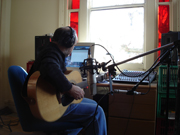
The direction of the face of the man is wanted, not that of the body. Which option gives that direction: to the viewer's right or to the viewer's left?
to the viewer's right

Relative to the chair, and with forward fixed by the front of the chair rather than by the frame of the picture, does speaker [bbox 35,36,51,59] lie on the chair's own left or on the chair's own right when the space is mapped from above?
on the chair's own left

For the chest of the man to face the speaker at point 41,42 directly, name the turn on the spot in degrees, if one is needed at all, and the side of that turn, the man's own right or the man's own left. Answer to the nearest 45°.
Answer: approximately 90° to the man's own left

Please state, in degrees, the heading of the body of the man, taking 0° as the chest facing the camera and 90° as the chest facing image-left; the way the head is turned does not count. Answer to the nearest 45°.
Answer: approximately 270°

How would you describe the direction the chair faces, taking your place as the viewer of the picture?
facing to the right of the viewer
